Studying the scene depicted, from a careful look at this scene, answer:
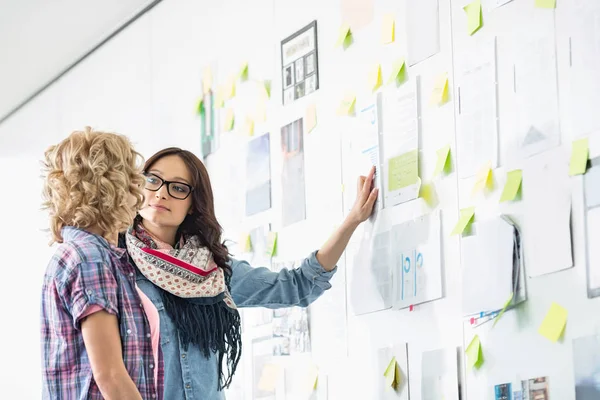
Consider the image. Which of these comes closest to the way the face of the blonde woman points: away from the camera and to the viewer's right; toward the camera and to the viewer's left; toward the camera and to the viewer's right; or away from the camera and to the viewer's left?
away from the camera and to the viewer's right

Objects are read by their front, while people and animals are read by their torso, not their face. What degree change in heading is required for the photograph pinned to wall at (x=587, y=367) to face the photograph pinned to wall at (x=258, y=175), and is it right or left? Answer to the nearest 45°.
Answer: approximately 90° to its right

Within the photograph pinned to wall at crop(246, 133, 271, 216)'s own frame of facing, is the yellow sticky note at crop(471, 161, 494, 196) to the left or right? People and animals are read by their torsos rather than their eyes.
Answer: on its left

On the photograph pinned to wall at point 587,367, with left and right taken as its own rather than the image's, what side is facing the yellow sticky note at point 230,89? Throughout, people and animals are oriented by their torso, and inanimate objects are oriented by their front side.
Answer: right

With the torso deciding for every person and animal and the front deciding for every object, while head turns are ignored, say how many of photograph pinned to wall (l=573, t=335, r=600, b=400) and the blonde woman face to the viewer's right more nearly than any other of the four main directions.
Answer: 1

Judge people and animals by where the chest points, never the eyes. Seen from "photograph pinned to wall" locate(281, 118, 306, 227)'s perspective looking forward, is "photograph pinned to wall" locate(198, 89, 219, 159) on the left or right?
on its right

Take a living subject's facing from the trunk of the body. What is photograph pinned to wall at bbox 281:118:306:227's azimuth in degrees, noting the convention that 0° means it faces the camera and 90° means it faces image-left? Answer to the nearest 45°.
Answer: approximately 45°
